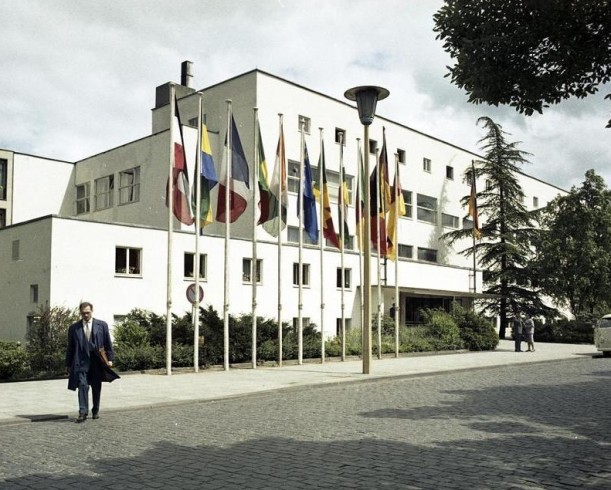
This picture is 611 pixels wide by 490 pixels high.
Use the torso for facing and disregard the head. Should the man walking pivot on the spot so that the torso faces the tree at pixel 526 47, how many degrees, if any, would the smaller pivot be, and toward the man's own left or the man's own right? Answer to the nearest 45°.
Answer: approximately 45° to the man's own left

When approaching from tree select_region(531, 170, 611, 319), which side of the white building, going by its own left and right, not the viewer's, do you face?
left

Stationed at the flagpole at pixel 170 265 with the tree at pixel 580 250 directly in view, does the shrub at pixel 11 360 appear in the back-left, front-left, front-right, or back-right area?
back-left

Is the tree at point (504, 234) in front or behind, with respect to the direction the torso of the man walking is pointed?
behind

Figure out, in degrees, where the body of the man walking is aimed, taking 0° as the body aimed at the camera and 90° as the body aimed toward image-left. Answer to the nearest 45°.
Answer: approximately 0°

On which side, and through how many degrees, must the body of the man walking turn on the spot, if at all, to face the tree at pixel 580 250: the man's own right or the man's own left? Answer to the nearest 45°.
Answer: approximately 135° to the man's own left

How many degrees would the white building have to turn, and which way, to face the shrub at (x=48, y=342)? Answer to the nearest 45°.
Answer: approximately 45° to its right

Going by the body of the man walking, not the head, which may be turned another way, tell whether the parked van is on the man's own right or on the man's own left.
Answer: on the man's own left
